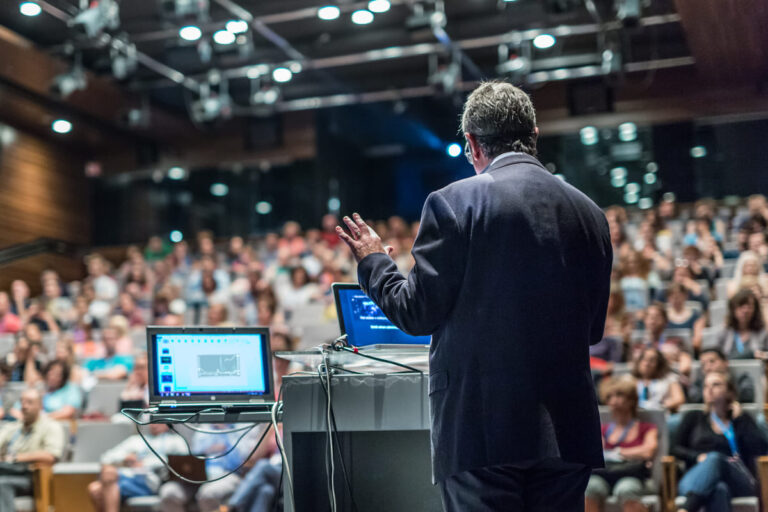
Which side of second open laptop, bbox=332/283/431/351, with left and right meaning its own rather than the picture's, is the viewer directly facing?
front

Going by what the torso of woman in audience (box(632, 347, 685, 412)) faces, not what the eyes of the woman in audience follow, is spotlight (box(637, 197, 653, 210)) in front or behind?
behind

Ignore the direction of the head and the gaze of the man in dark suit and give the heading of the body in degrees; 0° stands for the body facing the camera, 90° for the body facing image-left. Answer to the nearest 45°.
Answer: approximately 135°

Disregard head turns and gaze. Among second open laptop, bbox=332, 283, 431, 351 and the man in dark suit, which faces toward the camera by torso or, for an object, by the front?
the second open laptop

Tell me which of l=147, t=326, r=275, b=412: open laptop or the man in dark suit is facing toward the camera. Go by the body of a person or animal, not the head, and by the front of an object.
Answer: the open laptop

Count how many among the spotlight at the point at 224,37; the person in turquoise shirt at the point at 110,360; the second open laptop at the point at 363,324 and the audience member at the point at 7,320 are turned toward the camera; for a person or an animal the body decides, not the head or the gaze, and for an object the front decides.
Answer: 4

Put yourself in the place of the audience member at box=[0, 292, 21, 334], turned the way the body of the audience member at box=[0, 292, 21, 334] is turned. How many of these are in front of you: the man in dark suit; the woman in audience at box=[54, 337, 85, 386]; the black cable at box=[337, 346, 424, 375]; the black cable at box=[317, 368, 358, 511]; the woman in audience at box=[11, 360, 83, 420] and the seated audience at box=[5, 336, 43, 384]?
6

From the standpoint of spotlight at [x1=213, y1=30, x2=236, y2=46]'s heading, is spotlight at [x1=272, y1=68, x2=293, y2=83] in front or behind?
behind

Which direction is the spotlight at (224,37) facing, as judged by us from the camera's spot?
facing the viewer

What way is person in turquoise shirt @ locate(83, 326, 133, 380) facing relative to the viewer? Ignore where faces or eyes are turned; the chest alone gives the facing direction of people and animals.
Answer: toward the camera

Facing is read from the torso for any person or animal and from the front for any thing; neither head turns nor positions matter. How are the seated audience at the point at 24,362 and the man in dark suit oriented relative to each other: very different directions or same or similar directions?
very different directions

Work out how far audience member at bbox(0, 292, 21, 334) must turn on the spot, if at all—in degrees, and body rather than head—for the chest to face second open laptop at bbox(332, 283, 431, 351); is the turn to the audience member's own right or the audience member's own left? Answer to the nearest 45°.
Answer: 0° — they already face it

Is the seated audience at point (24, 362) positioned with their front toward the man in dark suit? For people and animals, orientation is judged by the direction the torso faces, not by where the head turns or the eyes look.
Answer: yes

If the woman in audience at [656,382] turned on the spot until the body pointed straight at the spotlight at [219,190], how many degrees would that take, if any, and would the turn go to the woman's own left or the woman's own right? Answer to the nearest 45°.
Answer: approximately 90° to the woman's own right

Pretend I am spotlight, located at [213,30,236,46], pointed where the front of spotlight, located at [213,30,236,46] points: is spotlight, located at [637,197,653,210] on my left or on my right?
on my left

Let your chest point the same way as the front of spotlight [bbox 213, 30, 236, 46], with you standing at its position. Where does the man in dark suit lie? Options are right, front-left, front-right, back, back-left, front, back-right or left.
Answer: front
